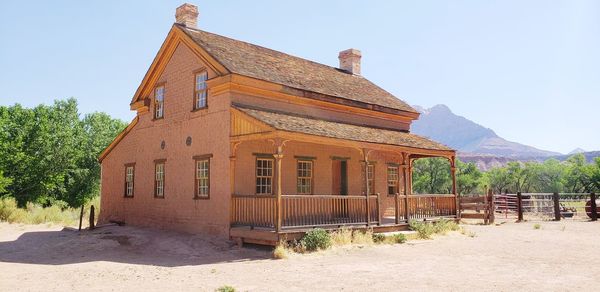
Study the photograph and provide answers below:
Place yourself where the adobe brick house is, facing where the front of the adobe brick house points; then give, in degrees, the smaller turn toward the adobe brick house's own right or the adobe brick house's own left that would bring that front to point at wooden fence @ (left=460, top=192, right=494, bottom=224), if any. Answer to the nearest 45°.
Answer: approximately 90° to the adobe brick house's own left

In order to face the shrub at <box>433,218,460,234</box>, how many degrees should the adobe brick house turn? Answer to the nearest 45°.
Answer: approximately 45° to its left

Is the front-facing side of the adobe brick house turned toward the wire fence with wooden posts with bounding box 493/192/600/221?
no

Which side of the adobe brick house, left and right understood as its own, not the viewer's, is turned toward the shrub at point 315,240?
front

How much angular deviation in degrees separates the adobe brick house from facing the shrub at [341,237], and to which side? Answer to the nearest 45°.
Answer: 0° — it already faces it

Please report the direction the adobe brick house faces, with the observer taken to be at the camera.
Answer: facing the viewer and to the right of the viewer

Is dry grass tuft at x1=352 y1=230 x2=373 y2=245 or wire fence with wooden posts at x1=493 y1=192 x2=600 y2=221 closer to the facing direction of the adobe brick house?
the dry grass tuft

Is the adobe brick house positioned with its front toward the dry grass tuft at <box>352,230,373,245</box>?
yes
